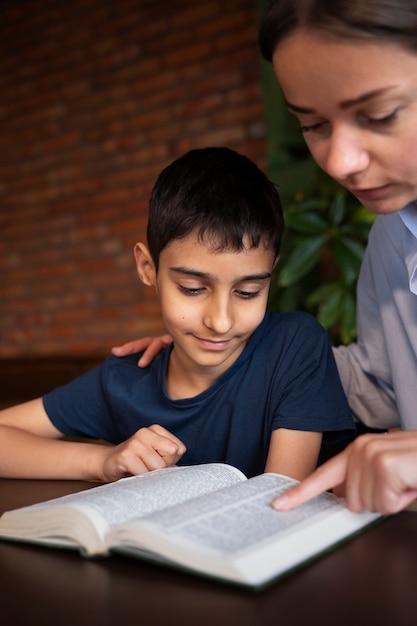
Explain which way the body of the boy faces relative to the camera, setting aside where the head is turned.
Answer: toward the camera

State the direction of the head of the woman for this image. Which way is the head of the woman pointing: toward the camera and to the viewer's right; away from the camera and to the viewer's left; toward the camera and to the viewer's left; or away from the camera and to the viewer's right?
toward the camera and to the viewer's left

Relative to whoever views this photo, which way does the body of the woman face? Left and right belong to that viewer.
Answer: facing the viewer and to the left of the viewer

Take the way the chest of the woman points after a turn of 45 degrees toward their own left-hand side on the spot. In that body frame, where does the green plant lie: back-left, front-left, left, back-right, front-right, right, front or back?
back

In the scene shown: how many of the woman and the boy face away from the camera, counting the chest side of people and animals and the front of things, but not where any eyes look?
0

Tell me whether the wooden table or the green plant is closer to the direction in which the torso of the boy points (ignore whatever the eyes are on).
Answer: the wooden table

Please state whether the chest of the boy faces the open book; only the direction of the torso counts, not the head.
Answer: yes

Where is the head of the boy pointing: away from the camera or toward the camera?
toward the camera

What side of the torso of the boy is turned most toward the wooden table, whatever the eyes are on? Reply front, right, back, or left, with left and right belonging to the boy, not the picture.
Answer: front
